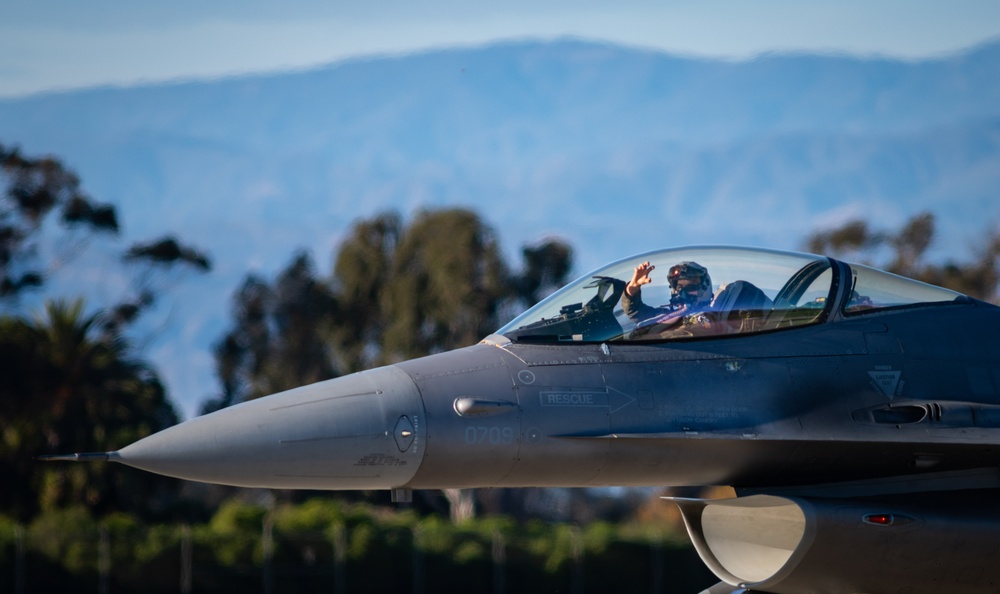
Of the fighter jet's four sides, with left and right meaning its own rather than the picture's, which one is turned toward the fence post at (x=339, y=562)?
right

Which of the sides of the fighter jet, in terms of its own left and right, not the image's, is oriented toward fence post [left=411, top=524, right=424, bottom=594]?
right

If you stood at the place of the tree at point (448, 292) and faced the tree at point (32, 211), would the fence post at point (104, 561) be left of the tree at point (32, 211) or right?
left

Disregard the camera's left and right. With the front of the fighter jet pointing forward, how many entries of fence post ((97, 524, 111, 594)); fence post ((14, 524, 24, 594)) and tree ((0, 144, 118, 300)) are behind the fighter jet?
0

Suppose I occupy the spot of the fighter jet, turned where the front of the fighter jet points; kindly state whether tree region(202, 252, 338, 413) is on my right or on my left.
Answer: on my right

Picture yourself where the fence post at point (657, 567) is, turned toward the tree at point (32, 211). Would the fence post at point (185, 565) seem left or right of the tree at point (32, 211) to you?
left

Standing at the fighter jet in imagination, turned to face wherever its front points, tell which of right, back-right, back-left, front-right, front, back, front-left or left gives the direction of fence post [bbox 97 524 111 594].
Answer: front-right

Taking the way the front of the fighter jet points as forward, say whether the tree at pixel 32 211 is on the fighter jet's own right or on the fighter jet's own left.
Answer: on the fighter jet's own right

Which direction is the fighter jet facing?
to the viewer's left

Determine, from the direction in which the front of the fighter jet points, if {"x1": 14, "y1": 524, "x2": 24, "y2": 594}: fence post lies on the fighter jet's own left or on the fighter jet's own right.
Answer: on the fighter jet's own right

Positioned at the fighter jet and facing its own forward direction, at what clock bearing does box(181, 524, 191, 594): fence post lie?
The fence post is roughly at 2 o'clock from the fighter jet.

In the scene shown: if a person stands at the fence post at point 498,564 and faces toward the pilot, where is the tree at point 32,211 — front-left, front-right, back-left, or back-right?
back-right

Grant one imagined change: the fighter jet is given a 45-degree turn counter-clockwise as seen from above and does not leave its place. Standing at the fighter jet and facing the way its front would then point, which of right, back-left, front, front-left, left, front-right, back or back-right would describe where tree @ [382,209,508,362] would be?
back-right

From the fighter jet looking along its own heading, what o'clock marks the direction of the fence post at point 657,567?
The fence post is roughly at 3 o'clock from the fighter jet.

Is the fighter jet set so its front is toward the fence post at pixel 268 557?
no

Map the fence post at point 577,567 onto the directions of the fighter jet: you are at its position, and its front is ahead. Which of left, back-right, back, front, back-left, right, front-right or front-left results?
right

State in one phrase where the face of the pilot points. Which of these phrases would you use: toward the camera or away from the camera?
toward the camera
